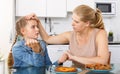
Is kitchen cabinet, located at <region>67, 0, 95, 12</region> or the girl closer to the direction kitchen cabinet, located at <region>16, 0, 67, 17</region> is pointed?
the girl

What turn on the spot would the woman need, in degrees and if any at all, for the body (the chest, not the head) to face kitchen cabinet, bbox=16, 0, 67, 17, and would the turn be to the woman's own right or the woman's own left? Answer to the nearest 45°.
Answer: approximately 135° to the woman's own right

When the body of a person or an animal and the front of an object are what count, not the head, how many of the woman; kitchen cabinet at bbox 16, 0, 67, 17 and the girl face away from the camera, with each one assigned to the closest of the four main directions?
0

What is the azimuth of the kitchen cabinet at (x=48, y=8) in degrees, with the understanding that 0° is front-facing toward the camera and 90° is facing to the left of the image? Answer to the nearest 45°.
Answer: approximately 0°

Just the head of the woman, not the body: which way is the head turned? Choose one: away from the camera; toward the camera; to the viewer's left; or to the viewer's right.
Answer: to the viewer's left

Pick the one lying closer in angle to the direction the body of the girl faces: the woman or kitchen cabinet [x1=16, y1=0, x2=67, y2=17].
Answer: the woman

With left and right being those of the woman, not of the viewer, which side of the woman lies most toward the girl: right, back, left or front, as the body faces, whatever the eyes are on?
front

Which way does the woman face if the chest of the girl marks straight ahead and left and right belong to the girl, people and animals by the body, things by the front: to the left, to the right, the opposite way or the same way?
to the right

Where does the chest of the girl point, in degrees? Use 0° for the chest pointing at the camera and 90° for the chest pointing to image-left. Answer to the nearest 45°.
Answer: approximately 315°

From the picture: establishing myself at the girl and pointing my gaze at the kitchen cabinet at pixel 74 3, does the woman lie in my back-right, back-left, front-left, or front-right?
front-right

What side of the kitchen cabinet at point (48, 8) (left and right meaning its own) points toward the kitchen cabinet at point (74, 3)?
left

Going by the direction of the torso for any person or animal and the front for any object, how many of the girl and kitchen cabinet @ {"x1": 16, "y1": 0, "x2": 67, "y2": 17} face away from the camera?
0

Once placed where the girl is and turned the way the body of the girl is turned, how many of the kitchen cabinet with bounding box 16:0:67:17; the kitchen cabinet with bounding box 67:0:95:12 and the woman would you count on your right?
0

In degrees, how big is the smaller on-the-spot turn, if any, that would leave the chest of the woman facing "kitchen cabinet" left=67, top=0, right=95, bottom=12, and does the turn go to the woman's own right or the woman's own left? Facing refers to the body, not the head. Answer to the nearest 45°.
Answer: approximately 135° to the woman's own right

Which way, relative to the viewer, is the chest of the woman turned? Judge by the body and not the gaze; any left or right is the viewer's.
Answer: facing the viewer and to the left of the viewer

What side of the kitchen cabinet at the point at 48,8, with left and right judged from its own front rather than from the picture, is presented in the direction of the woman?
front

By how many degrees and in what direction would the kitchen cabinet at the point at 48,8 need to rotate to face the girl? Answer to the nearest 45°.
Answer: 0° — it already faces them
